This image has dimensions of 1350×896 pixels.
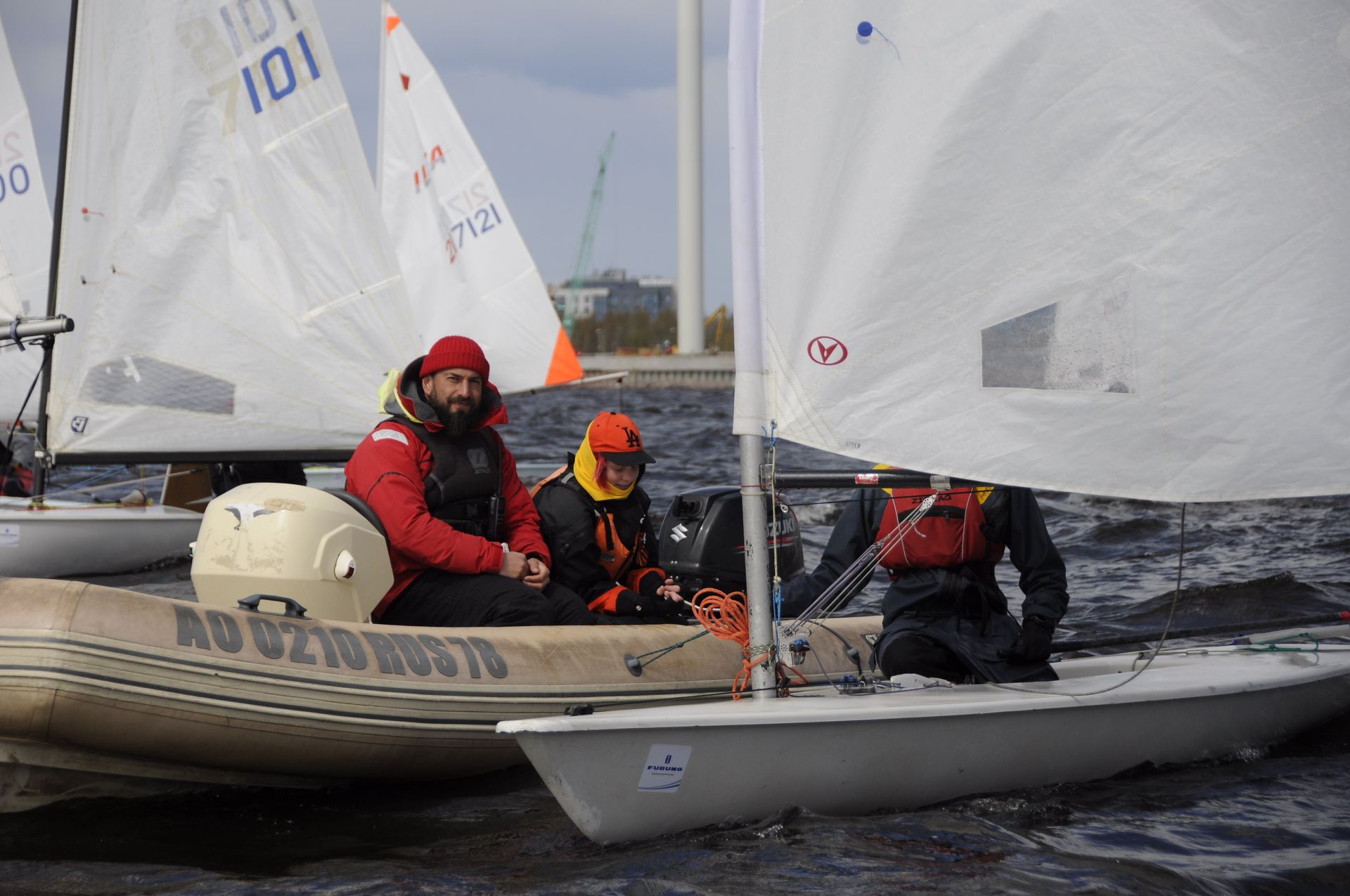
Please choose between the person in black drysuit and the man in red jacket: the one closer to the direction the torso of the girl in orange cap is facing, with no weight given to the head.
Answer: the person in black drysuit

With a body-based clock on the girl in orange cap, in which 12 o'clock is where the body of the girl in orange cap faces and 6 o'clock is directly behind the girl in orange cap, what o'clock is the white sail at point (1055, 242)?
The white sail is roughly at 12 o'clock from the girl in orange cap.

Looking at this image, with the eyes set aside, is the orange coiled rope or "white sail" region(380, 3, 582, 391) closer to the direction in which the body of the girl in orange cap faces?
the orange coiled rope

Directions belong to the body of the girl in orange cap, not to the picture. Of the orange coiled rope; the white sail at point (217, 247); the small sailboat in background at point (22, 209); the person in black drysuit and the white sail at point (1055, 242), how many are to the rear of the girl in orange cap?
2

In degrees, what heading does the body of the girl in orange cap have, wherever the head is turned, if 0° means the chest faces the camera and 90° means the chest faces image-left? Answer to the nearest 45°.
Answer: approximately 315°
